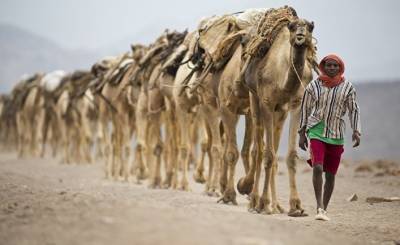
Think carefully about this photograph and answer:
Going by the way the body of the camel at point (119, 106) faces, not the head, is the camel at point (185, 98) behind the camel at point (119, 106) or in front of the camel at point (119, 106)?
in front

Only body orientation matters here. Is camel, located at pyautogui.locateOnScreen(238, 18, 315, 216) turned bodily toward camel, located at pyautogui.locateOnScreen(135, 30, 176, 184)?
no

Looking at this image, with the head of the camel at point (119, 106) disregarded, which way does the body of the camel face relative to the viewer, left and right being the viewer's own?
facing the viewer and to the right of the viewer

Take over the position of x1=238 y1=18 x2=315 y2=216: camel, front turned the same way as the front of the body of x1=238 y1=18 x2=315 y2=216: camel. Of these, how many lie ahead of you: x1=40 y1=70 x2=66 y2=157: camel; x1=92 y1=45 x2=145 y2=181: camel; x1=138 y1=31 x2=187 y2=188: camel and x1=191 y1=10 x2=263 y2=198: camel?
0

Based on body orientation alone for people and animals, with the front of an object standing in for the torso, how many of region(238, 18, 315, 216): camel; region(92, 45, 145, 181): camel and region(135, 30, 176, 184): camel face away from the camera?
0

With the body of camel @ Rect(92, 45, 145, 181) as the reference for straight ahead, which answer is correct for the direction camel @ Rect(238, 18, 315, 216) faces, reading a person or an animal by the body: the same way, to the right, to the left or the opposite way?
the same way

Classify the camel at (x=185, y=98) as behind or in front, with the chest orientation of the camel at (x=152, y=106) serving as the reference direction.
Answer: in front

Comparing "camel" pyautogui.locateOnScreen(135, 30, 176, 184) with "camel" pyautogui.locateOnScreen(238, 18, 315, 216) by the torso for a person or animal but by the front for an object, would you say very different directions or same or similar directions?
same or similar directions

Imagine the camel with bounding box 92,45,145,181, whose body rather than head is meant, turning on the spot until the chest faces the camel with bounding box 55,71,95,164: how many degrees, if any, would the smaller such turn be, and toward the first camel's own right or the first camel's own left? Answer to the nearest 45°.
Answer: approximately 135° to the first camel's own left

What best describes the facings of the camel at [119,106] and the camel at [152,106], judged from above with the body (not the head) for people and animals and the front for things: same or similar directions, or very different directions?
same or similar directions
